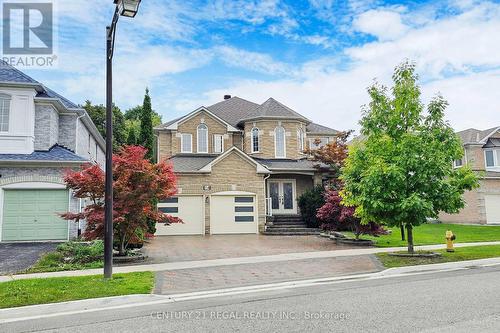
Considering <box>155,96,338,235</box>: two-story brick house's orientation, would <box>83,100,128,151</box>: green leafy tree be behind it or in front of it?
behind

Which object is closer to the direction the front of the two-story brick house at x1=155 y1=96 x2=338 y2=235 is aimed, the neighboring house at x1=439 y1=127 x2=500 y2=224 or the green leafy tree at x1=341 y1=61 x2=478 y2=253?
the green leafy tree

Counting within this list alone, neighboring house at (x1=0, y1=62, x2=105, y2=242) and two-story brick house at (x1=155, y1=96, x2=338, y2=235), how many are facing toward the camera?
2

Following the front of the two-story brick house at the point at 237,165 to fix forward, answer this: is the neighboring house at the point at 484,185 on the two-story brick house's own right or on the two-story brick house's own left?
on the two-story brick house's own left
